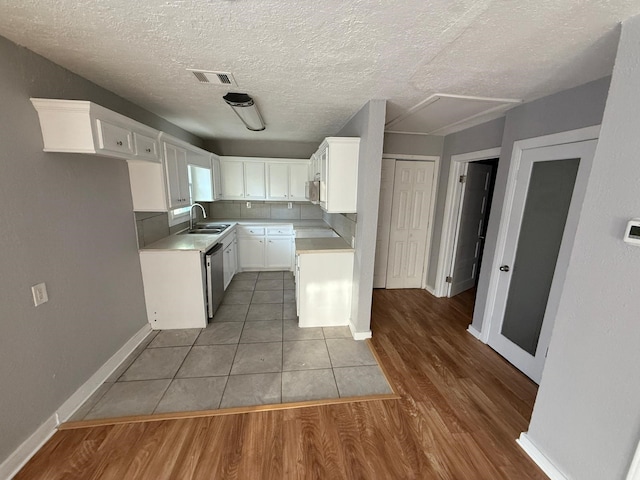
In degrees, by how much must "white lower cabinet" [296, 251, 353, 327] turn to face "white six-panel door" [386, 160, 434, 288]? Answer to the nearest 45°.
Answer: approximately 135° to its right

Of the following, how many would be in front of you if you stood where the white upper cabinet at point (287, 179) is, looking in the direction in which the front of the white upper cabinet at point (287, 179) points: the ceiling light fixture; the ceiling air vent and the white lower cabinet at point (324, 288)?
3

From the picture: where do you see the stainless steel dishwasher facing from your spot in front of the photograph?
facing to the right of the viewer

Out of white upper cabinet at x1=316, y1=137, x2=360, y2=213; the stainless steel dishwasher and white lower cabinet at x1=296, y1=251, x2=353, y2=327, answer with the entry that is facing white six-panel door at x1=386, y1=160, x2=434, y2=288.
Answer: the stainless steel dishwasher

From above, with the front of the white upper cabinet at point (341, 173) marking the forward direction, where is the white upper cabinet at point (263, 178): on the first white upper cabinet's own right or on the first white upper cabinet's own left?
on the first white upper cabinet's own right

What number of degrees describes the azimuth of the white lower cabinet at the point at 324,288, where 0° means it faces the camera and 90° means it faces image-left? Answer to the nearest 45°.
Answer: approximately 90°

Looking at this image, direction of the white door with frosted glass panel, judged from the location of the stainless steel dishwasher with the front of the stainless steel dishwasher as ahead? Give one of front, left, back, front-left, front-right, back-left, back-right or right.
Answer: front-right

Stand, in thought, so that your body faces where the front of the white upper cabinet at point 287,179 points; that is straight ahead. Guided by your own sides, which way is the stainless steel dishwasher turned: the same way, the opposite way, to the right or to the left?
to the left

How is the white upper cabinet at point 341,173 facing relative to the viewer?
to the viewer's left

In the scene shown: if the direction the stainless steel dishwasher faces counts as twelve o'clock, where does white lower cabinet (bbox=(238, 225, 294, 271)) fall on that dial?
The white lower cabinet is roughly at 10 o'clock from the stainless steel dishwasher.
